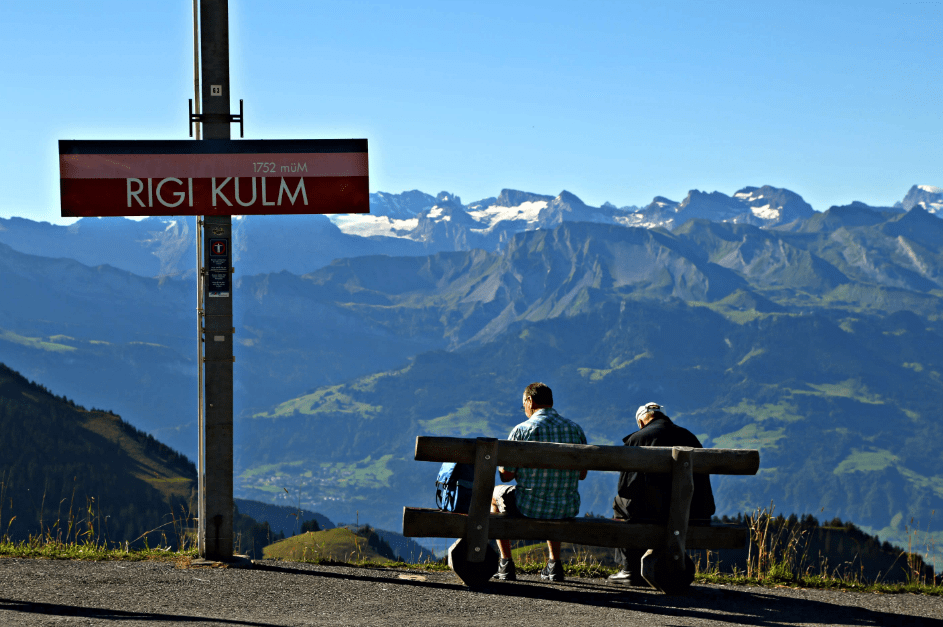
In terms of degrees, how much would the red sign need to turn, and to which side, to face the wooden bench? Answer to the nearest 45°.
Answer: approximately 45° to its left

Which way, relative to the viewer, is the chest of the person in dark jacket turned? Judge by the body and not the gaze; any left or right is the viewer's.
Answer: facing away from the viewer and to the left of the viewer

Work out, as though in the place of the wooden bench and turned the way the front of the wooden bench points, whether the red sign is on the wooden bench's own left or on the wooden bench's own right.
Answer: on the wooden bench's own left

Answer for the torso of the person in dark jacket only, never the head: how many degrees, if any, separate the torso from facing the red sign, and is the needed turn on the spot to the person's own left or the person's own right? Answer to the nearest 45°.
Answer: approximately 45° to the person's own left

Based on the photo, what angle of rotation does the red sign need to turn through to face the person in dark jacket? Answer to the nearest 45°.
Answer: approximately 90° to its left

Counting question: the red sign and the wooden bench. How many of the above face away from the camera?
1

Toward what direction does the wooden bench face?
away from the camera

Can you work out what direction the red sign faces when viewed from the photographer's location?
facing the viewer

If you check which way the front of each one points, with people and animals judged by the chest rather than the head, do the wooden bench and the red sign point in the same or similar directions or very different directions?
very different directions
